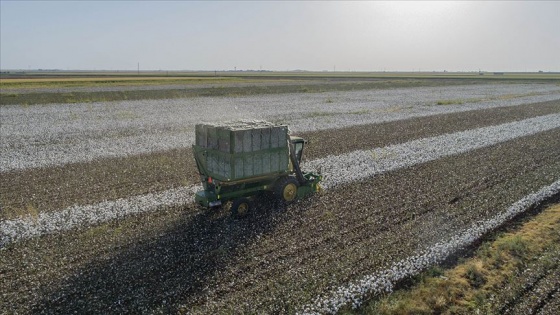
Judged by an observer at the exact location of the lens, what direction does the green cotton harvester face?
facing away from the viewer and to the right of the viewer
